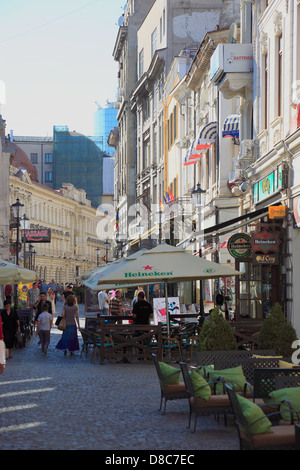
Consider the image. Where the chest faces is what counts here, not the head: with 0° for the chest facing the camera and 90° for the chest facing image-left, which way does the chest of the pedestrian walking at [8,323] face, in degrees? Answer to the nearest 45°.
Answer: approximately 0°

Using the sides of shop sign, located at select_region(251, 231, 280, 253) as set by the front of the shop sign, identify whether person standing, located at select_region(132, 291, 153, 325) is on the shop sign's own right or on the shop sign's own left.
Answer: on the shop sign's own right

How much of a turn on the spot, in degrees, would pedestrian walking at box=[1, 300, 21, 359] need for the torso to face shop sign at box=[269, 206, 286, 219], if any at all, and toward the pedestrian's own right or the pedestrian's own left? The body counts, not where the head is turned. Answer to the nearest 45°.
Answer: approximately 90° to the pedestrian's own left
